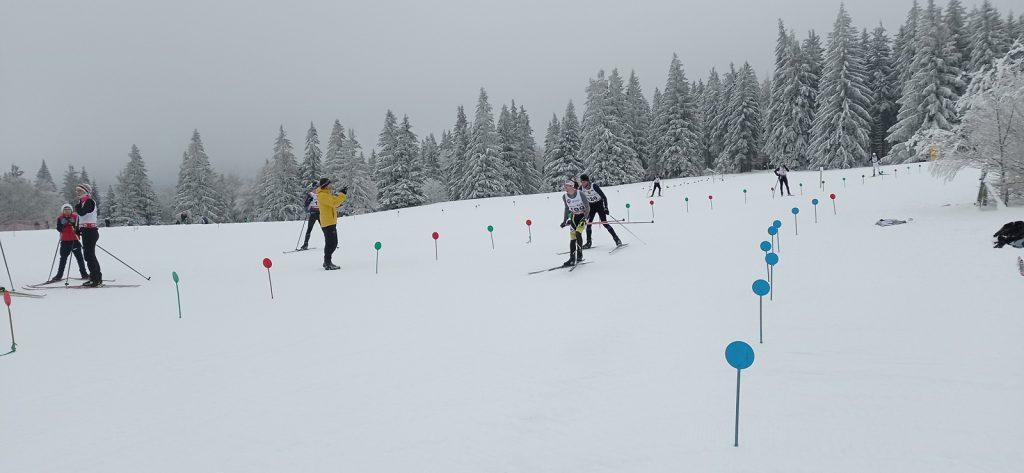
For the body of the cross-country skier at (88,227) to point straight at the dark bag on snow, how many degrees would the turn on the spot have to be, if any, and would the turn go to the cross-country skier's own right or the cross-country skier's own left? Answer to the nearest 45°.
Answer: approximately 135° to the cross-country skier's own left

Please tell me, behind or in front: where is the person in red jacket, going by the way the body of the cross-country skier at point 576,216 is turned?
in front

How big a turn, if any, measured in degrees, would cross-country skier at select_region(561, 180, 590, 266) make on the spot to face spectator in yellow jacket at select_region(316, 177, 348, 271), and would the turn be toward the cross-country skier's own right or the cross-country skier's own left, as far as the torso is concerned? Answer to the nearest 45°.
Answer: approximately 45° to the cross-country skier's own right

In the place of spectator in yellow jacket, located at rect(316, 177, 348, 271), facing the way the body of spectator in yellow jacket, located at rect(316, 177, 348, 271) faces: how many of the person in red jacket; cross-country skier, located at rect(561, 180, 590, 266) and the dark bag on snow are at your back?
1

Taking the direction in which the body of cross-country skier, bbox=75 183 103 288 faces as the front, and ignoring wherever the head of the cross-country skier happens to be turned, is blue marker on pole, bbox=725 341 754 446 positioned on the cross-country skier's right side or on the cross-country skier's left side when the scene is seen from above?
on the cross-country skier's left side

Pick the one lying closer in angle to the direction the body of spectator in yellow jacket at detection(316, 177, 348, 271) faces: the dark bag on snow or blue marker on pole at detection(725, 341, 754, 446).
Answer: the dark bag on snow

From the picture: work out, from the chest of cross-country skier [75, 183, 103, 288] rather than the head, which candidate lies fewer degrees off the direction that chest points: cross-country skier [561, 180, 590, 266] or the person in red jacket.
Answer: the person in red jacket

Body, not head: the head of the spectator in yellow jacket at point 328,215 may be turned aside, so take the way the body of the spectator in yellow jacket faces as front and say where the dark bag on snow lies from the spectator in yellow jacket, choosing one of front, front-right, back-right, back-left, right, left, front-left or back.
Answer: front-right

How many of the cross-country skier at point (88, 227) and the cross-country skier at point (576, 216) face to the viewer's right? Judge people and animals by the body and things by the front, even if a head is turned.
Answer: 0

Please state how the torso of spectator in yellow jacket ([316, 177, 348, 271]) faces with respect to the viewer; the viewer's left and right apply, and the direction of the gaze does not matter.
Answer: facing to the right of the viewer

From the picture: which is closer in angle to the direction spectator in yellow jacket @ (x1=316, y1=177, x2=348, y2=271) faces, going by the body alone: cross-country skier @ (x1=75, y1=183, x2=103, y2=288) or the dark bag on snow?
the dark bag on snow

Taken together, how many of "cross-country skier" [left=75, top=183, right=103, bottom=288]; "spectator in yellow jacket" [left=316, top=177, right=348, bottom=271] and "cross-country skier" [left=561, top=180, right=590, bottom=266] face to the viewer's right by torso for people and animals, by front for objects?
1
